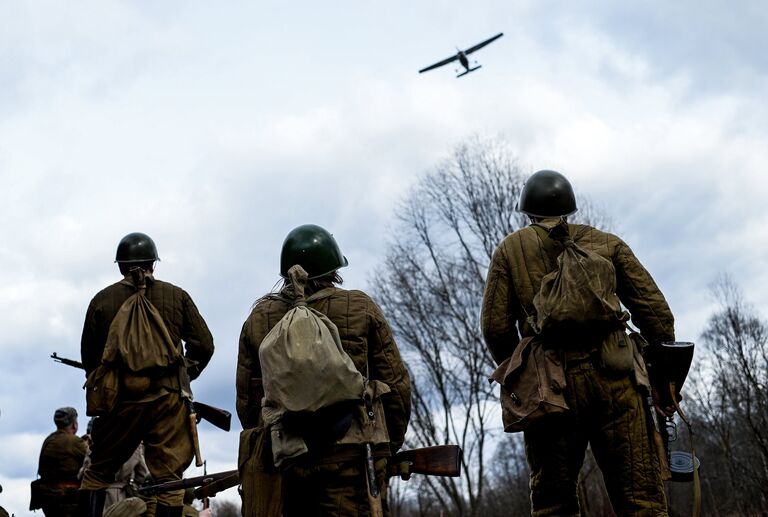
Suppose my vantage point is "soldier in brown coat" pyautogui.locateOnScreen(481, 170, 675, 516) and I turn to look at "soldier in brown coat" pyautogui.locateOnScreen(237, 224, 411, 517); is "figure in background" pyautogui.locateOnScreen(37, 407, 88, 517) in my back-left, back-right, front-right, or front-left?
front-right

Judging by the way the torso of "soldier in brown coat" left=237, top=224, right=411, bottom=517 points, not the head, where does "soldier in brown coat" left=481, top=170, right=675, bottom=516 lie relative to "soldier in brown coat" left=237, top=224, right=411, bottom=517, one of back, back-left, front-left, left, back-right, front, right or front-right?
right

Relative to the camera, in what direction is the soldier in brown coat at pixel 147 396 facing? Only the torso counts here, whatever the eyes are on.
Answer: away from the camera

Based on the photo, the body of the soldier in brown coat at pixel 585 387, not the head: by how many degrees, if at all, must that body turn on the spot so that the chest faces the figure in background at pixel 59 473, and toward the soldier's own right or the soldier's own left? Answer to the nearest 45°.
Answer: approximately 45° to the soldier's own left

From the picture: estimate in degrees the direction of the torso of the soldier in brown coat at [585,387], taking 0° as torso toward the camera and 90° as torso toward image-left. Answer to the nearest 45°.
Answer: approximately 180°

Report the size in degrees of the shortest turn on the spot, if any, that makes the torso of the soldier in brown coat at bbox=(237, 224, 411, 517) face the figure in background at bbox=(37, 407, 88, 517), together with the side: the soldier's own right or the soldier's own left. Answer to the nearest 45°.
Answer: approximately 45° to the soldier's own left

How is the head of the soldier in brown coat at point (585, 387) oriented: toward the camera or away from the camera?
away from the camera

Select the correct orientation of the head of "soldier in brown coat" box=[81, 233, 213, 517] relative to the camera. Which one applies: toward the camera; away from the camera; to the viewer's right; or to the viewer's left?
away from the camera

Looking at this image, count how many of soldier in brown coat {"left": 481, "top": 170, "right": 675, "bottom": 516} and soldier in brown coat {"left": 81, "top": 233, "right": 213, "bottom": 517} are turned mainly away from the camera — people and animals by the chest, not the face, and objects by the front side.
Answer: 2

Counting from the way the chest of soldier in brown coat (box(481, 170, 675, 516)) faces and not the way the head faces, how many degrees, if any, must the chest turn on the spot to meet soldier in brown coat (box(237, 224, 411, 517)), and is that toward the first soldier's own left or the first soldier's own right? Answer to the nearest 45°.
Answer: approximately 90° to the first soldier's own left

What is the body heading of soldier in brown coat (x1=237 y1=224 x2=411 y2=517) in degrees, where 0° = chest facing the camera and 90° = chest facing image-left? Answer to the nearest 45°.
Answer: approximately 180°

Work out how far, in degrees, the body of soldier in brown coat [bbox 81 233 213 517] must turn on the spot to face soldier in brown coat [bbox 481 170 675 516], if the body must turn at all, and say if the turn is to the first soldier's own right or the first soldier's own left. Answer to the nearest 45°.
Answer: approximately 135° to the first soldier's own right

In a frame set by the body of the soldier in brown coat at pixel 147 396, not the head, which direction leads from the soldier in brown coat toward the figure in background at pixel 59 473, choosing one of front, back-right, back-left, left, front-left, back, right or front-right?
front

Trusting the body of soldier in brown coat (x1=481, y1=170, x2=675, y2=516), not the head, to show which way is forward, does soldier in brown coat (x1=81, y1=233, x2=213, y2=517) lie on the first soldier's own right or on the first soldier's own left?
on the first soldier's own left
